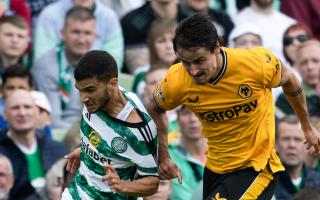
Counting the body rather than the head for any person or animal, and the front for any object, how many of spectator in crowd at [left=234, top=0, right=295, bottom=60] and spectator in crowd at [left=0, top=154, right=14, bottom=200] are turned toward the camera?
2

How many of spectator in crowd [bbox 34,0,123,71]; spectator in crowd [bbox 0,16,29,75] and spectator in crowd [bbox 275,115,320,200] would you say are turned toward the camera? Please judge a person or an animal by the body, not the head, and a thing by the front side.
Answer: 3

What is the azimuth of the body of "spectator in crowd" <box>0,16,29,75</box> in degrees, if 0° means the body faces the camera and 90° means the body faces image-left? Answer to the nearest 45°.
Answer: approximately 0°

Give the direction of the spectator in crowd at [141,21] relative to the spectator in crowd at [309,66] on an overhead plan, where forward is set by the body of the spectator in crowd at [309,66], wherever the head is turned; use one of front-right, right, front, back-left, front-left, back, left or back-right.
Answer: right

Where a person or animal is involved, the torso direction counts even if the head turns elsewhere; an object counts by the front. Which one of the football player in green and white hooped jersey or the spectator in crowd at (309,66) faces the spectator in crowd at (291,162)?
the spectator in crowd at (309,66)

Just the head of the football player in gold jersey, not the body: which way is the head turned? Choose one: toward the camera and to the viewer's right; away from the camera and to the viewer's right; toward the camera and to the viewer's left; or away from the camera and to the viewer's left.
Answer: toward the camera and to the viewer's left

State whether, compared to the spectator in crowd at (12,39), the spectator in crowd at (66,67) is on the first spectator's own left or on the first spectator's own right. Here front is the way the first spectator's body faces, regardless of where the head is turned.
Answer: on the first spectator's own left

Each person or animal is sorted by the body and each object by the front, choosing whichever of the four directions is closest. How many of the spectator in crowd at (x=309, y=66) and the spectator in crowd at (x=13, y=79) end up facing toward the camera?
2
